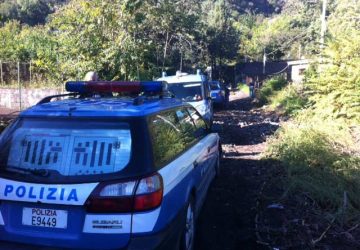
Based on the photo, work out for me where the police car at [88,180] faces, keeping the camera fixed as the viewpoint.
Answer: facing away from the viewer and to the right of the viewer

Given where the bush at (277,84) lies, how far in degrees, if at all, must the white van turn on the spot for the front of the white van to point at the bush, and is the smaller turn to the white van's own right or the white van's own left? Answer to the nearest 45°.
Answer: approximately 180°

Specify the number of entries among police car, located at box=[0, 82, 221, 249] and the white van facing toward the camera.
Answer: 1

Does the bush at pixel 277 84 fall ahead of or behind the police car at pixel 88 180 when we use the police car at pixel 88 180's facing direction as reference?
ahead

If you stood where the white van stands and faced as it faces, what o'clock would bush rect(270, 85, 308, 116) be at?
The bush is roughly at 7 o'clock from the white van.

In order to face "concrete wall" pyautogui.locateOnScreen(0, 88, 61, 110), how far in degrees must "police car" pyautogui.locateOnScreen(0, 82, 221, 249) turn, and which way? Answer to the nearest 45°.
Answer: approximately 45° to its left

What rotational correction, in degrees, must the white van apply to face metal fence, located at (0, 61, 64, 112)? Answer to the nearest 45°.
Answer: approximately 135° to its right

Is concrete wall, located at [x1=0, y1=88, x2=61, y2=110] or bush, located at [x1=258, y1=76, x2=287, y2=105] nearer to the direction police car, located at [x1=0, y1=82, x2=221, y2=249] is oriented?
the bush

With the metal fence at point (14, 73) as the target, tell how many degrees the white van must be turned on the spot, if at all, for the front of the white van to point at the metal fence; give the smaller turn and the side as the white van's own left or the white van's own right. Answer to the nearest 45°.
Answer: approximately 135° to the white van's own right

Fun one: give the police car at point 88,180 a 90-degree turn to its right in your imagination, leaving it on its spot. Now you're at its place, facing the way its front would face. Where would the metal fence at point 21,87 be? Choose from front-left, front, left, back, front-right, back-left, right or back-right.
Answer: back-left
